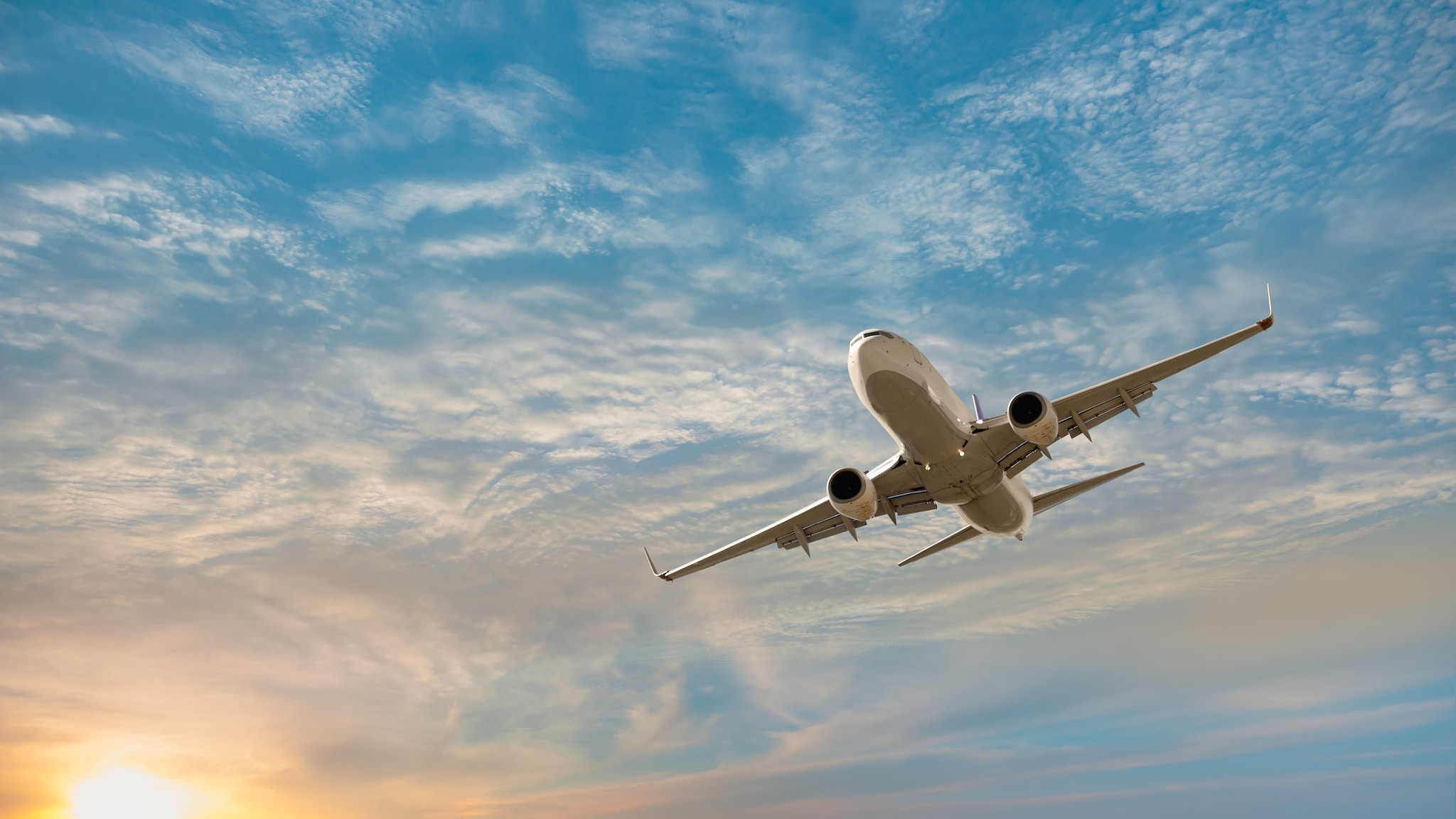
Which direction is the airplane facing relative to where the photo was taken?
toward the camera
